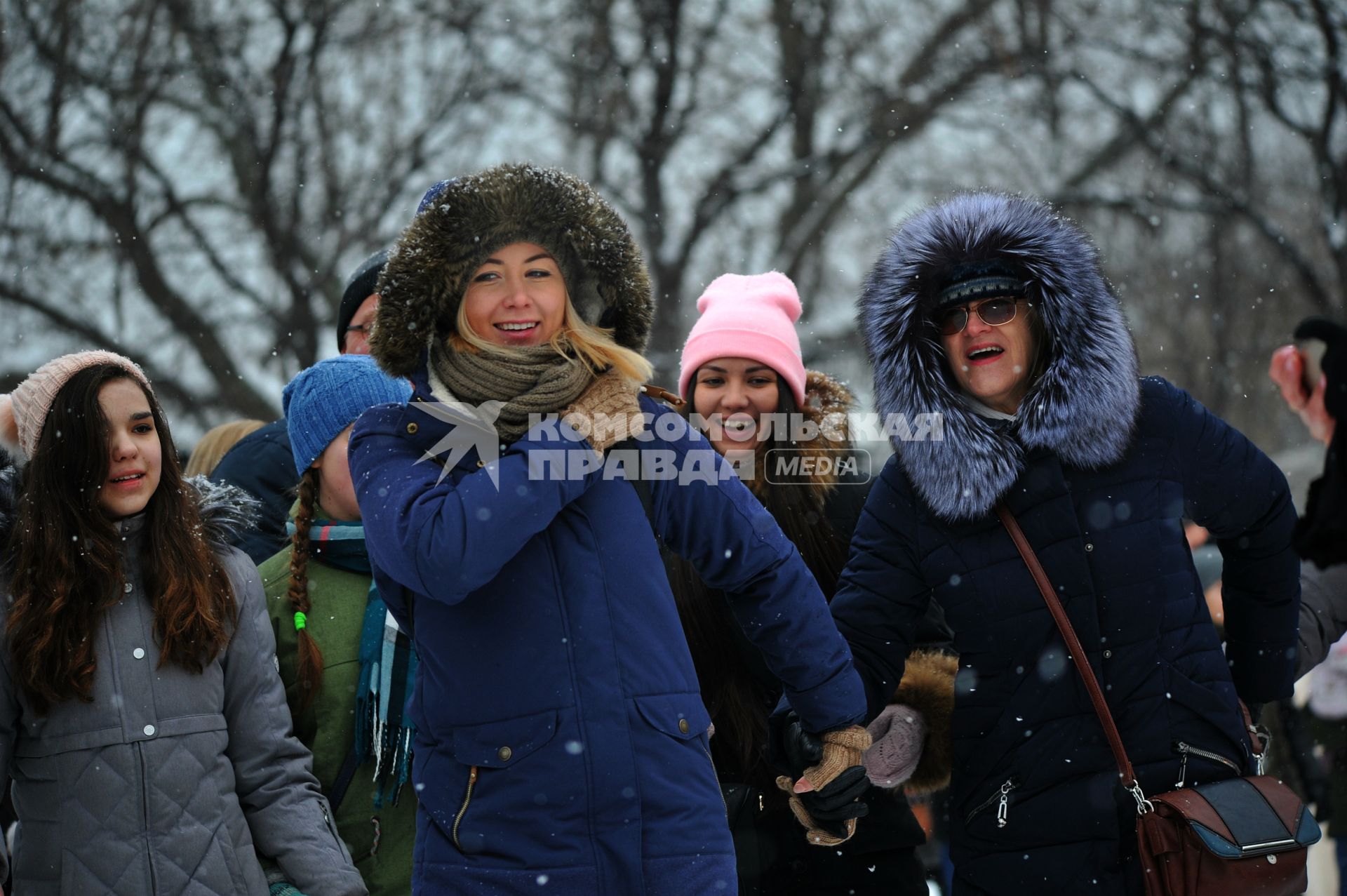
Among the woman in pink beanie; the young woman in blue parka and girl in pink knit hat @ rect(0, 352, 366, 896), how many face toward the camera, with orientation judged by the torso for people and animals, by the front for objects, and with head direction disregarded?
3

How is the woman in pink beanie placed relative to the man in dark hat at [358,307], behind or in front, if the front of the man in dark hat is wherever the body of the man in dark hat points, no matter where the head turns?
in front

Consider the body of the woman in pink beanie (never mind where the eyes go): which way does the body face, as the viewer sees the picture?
toward the camera

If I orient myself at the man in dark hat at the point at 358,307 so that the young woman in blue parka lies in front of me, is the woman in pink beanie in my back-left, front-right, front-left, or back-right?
front-left

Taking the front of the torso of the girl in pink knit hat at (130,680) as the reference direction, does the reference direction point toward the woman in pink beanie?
no

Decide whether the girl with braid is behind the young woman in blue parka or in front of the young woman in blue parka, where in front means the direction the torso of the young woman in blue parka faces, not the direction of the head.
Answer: behind

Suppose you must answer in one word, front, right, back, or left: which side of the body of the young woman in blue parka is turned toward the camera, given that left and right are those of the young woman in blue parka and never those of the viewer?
front

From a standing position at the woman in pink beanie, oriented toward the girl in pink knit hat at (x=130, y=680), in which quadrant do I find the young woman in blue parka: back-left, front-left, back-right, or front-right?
front-left

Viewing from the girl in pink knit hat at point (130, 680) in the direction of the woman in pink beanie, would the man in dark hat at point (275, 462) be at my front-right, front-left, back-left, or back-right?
front-left

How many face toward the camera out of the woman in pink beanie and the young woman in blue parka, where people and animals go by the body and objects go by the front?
2

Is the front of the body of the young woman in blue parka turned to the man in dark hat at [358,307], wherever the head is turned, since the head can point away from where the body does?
no

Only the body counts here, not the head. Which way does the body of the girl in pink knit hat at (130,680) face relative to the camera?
toward the camera

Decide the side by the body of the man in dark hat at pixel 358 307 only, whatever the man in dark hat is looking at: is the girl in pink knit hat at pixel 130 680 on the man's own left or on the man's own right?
on the man's own right

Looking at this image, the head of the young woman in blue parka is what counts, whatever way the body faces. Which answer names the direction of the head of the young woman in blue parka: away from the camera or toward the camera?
toward the camera

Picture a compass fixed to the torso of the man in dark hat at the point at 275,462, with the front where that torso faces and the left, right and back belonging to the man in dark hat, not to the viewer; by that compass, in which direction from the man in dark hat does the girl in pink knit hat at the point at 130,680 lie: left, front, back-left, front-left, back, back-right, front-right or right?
front-right

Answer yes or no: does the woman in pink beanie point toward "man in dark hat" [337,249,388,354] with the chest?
no

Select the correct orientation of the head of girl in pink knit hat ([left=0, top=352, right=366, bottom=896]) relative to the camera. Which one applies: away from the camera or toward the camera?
toward the camera
